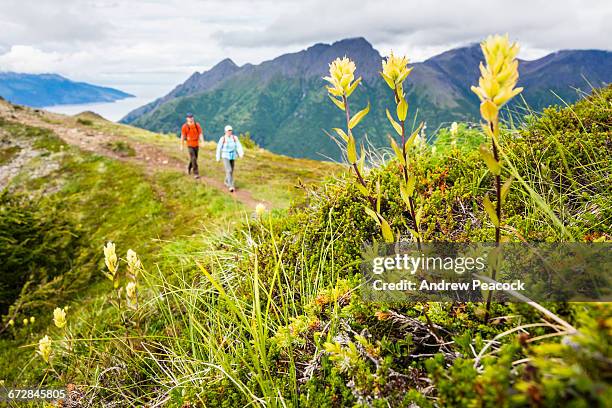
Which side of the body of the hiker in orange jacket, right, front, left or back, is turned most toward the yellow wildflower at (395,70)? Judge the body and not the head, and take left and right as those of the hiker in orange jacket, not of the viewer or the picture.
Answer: front

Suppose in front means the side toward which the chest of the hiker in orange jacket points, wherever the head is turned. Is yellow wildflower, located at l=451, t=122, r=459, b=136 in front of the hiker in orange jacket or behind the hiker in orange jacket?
in front

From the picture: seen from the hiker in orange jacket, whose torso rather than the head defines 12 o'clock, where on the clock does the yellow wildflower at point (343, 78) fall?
The yellow wildflower is roughly at 12 o'clock from the hiker in orange jacket.

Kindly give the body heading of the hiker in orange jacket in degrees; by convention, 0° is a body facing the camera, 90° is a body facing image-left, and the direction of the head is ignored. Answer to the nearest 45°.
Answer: approximately 0°

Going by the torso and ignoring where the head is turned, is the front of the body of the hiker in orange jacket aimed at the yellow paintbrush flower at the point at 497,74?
yes

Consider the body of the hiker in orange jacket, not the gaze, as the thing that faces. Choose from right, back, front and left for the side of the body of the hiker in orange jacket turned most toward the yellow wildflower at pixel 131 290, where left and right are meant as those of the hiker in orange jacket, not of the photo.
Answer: front
